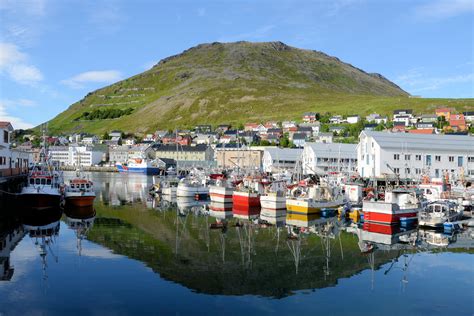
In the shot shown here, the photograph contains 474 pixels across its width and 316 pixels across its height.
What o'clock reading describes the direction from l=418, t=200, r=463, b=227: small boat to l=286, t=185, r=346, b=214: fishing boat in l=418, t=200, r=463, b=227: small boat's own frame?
The fishing boat is roughly at 2 o'clock from the small boat.

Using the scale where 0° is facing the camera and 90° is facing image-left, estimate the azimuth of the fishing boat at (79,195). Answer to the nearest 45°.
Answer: approximately 0°

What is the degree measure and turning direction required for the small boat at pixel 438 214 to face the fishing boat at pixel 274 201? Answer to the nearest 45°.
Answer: approximately 45° to its right

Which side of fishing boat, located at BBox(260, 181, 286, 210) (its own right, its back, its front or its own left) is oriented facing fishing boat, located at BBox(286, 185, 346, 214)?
right

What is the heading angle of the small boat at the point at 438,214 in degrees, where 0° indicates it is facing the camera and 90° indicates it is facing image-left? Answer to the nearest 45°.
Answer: approximately 45°
